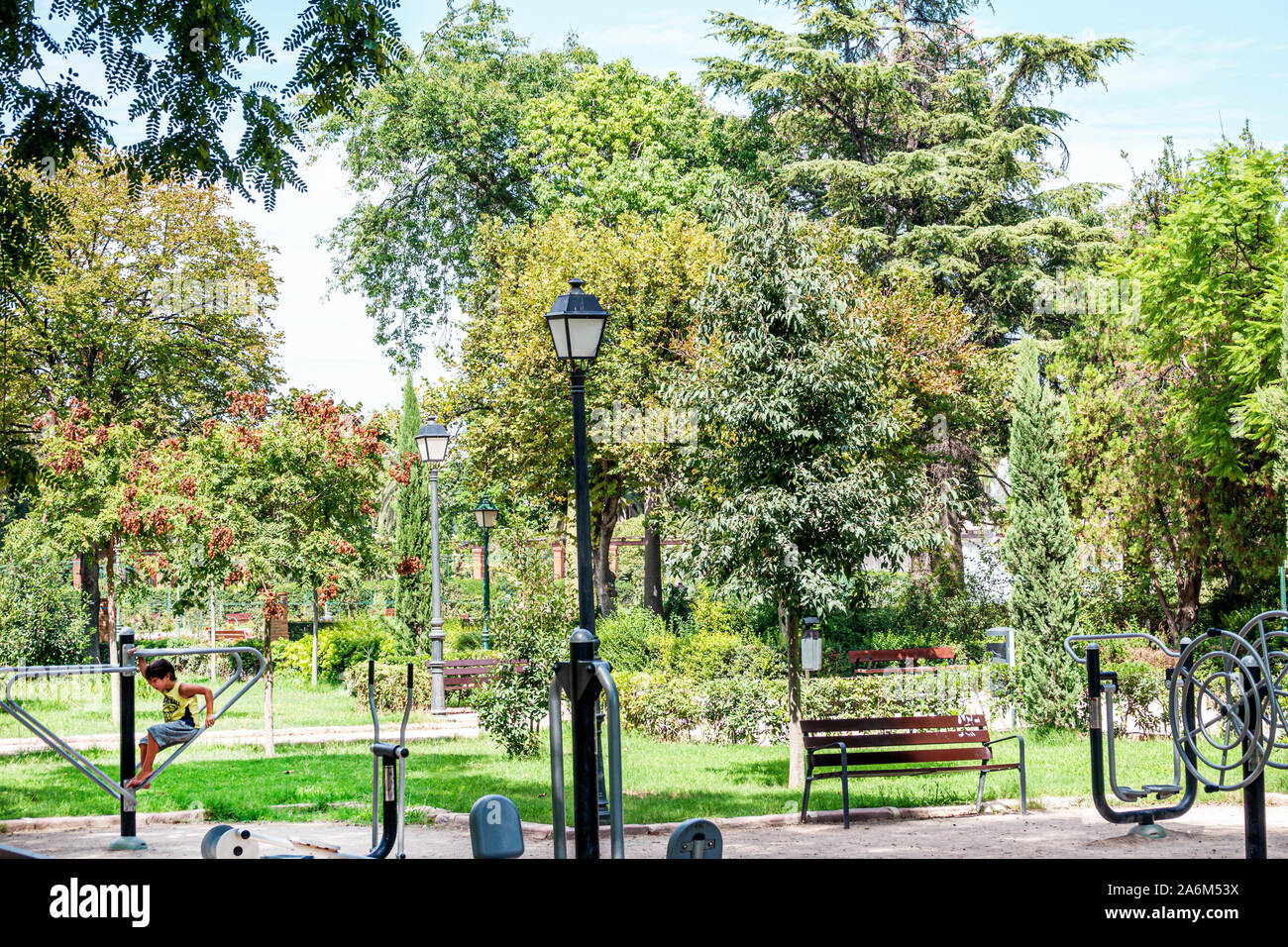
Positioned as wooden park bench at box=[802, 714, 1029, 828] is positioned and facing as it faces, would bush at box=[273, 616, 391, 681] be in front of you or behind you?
behind

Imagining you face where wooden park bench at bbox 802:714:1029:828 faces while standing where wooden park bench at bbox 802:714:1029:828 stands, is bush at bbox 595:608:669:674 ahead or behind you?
behind

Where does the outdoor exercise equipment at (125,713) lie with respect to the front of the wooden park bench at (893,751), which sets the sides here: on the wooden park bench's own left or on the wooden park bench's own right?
on the wooden park bench's own right

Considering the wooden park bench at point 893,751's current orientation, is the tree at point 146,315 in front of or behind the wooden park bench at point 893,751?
behind

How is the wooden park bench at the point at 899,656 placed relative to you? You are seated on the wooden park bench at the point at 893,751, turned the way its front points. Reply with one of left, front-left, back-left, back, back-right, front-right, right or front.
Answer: back-left

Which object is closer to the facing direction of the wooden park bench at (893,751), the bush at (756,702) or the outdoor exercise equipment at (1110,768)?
the outdoor exercise equipment

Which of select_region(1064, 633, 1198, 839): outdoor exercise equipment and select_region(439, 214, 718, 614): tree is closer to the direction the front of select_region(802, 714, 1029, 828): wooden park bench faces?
the outdoor exercise equipment

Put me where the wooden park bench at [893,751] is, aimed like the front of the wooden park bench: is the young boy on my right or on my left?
on my right

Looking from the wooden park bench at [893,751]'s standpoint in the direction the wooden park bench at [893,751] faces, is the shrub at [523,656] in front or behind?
behind

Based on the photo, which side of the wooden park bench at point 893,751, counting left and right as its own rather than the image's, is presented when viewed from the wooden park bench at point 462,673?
back

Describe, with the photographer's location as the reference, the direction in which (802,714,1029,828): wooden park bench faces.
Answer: facing the viewer and to the right of the viewer

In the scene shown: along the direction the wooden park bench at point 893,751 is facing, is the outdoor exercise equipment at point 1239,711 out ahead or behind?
ahead
